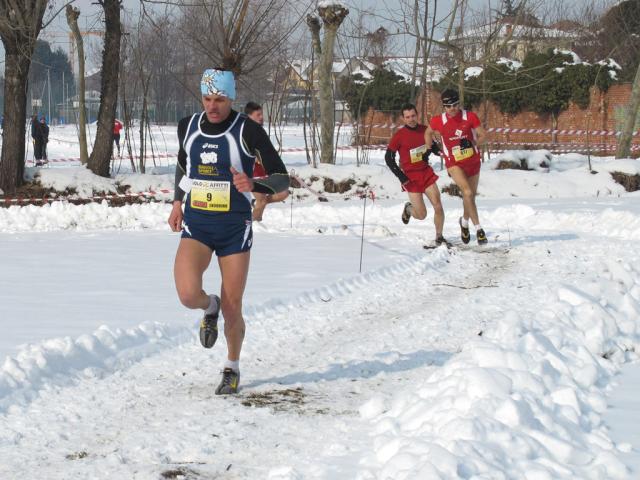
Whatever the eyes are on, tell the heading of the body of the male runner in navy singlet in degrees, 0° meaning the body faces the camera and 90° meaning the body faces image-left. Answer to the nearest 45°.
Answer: approximately 0°

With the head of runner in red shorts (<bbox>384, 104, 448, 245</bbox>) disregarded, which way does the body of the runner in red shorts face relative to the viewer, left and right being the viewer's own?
facing the viewer and to the right of the viewer

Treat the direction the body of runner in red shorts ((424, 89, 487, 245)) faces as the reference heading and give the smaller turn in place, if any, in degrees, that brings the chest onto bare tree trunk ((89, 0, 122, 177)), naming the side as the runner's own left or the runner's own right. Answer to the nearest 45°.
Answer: approximately 135° to the runner's own right

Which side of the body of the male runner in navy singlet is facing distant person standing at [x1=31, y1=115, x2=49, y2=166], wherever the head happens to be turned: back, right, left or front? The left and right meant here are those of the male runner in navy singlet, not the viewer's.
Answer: back

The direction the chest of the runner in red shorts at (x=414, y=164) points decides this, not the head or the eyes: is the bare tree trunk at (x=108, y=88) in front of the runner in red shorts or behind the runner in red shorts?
behind

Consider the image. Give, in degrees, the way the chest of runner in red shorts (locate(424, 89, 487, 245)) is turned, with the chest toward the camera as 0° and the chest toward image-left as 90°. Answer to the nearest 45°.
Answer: approximately 0°

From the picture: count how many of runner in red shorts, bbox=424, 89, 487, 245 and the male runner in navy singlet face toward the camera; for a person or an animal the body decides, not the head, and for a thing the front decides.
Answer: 2

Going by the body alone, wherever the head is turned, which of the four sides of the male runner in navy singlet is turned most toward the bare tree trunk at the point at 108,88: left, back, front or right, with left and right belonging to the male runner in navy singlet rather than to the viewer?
back

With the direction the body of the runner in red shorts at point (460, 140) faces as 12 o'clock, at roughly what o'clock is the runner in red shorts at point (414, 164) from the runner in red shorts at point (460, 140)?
the runner in red shorts at point (414, 164) is roughly at 3 o'clock from the runner in red shorts at point (460, 140).

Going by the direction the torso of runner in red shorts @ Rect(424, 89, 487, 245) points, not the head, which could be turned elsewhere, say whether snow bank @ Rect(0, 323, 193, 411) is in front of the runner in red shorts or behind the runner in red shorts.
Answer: in front
